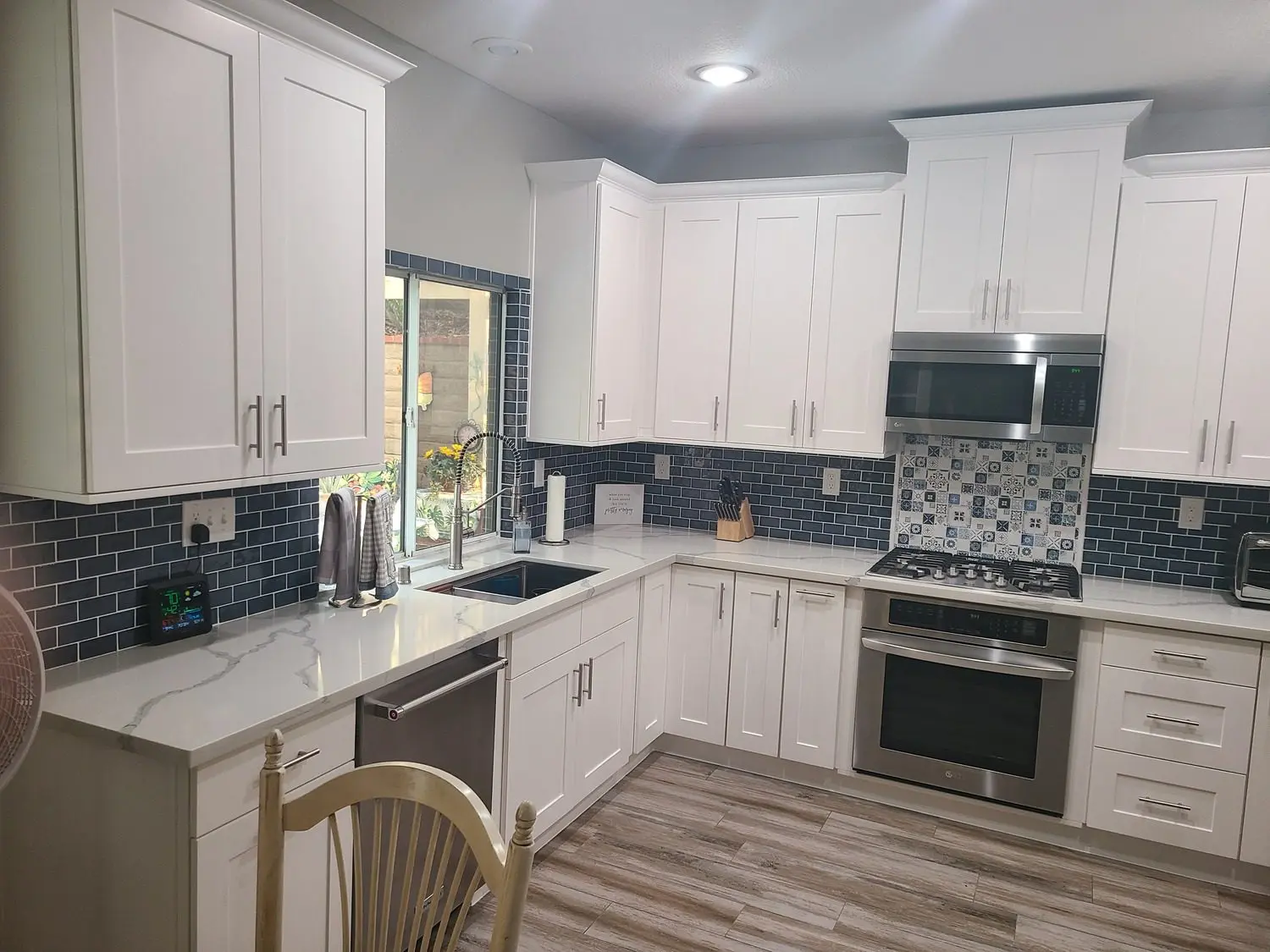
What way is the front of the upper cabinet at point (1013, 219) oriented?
toward the camera

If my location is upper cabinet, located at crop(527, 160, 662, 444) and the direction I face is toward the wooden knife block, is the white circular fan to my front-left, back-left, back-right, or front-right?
back-right

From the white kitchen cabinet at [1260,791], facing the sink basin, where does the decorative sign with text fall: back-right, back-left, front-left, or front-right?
front-right

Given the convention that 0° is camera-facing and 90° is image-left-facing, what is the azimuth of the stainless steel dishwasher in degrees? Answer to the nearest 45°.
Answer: approximately 315°

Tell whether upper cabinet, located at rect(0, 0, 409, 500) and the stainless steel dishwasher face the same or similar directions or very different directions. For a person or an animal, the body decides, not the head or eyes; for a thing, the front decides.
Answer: same or similar directions

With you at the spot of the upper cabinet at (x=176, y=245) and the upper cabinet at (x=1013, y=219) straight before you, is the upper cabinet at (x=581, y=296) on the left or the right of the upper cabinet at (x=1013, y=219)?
left

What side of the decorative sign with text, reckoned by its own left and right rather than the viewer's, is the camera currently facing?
front

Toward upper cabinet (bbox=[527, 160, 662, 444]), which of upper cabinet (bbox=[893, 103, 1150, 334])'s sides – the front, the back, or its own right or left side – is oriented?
right

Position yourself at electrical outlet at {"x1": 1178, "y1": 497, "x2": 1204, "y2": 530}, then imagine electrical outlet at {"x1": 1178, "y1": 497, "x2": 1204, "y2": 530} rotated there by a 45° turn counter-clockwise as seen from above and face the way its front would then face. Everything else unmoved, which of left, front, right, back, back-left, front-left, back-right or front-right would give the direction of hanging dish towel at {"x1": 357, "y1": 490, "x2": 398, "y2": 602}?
right

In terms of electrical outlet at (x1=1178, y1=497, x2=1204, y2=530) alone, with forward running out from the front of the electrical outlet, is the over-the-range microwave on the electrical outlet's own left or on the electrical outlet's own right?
on the electrical outlet's own right

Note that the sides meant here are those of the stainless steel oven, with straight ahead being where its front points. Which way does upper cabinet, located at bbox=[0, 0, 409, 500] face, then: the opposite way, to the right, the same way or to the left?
to the left

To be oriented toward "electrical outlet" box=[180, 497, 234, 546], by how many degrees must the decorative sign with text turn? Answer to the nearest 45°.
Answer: approximately 45° to its right

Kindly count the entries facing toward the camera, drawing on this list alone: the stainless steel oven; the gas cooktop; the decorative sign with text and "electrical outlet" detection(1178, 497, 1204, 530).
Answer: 4

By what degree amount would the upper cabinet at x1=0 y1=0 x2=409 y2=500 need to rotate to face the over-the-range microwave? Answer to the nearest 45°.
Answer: approximately 45° to its left

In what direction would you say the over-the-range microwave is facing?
toward the camera

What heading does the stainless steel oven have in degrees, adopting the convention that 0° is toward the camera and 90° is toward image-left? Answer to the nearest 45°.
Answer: approximately 0°
